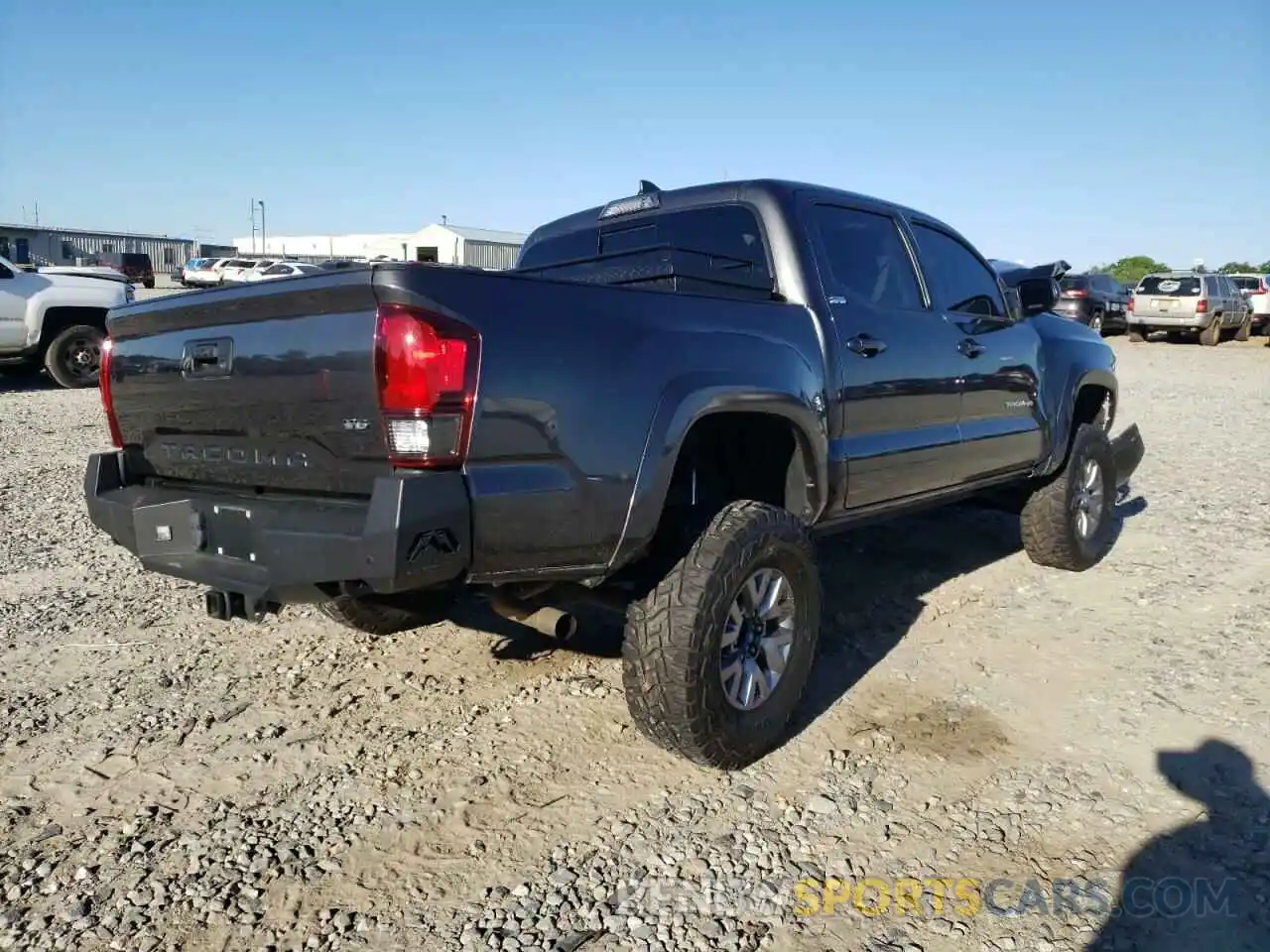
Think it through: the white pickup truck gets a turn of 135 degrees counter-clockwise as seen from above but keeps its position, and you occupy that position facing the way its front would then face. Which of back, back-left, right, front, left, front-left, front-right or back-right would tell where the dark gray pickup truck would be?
back-left

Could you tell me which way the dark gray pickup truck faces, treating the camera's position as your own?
facing away from the viewer and to the right of the viewer

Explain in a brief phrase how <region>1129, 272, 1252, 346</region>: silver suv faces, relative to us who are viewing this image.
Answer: facing away from the viewer and to the right of the viewer

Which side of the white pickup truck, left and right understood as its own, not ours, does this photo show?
right

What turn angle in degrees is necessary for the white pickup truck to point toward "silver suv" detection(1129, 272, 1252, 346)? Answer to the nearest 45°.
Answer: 0° — it already faces it

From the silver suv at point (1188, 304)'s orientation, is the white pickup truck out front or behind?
behind

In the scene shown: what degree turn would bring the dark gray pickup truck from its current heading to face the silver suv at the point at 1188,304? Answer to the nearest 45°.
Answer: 0° — it already faces it
